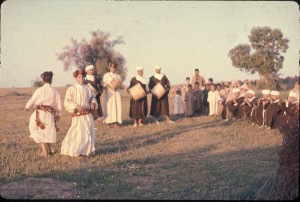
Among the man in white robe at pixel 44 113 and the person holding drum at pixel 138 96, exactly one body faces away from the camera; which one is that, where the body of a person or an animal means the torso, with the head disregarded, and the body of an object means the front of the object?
the man in white robe

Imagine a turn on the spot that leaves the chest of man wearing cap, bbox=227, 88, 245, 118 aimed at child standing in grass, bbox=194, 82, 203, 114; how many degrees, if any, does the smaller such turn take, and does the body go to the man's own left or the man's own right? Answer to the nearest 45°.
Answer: approximately 90° to the man's own right

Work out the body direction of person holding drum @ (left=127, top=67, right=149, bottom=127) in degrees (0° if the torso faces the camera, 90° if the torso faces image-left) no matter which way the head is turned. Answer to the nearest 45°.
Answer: approximately 0°

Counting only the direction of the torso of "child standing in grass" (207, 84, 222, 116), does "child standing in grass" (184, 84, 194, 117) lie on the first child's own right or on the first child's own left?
on the first child's own right

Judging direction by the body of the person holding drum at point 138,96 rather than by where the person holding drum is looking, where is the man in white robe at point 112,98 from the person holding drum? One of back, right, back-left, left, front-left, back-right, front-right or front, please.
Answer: front-right

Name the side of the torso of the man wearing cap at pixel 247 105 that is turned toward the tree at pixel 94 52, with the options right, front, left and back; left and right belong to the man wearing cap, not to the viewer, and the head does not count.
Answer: right

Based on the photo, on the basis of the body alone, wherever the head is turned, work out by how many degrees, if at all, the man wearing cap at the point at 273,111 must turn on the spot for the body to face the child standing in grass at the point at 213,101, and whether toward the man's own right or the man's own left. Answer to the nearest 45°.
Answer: approximately 90° to the man's own right

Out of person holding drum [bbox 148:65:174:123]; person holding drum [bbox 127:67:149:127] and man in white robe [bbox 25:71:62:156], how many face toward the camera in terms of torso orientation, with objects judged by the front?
2
